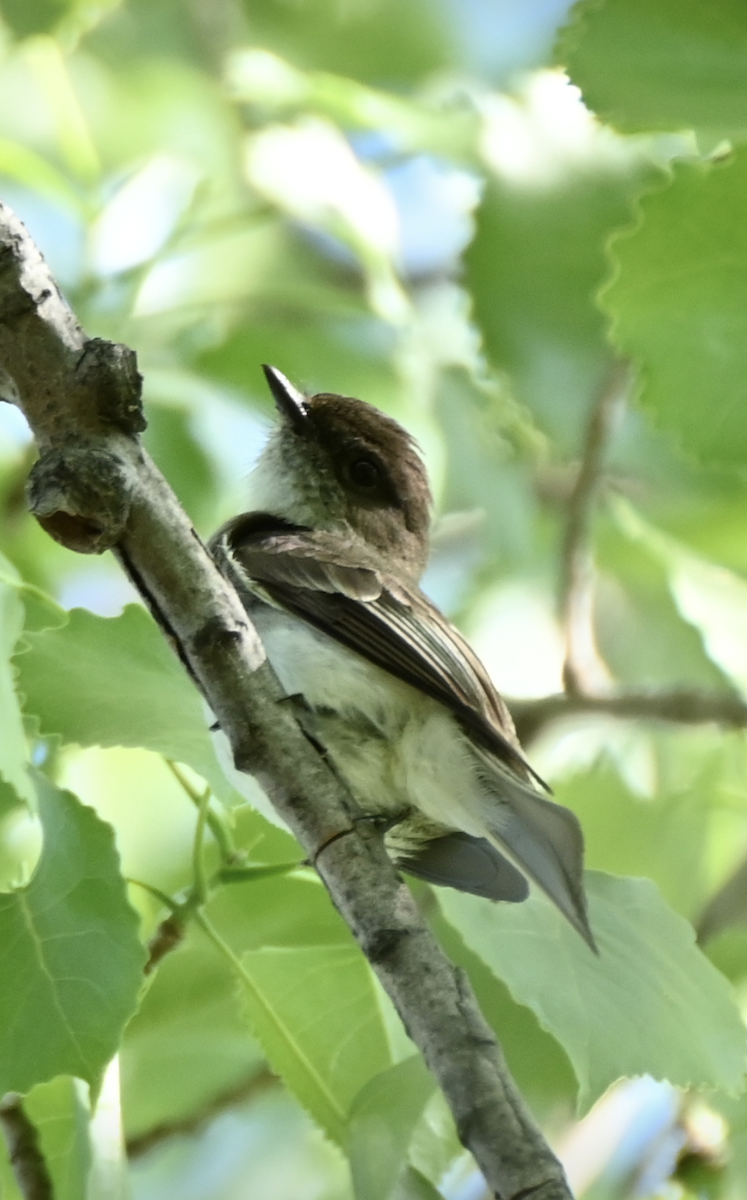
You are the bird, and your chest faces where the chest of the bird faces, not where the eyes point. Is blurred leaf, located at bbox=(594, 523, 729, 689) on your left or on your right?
on your right

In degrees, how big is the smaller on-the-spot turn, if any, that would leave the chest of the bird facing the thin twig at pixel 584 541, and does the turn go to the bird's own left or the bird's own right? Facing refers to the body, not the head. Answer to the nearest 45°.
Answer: approximately 135° to the bird's own right

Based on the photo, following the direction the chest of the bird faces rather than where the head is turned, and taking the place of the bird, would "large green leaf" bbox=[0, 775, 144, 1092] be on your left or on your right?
on your left

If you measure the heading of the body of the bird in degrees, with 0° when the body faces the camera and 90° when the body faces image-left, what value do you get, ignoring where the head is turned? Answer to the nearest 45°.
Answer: approximately 90°
